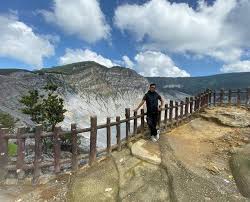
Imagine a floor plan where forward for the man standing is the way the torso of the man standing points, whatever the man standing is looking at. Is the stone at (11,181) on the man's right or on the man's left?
on the man's right

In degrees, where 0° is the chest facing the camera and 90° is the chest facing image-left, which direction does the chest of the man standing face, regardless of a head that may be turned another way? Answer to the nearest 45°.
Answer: approximately 0°

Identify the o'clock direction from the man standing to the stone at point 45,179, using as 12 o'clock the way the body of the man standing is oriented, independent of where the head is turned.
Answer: The stone is roughly at 2 o'clock from the man standing.

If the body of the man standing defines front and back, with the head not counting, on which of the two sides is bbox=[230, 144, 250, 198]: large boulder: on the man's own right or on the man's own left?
on the man's own left
